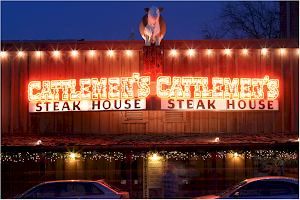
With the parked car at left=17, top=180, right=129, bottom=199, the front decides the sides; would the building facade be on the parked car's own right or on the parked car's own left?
on the parked car's own right

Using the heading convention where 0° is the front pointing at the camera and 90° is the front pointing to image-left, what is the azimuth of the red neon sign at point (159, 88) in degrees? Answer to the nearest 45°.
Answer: approximately 0°

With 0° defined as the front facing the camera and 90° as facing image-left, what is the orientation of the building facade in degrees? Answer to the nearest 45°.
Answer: approximately 0°

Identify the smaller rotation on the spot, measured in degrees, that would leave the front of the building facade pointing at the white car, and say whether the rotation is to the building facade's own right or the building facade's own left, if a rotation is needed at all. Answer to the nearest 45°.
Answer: approximately 45° to the building facade's own left

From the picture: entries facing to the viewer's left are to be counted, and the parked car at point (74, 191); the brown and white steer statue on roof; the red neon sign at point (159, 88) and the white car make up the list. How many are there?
2

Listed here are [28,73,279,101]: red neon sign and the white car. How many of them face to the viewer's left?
1

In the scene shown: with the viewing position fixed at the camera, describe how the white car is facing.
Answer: facing to the left of the viewer

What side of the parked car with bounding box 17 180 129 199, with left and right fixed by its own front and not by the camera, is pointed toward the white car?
back
